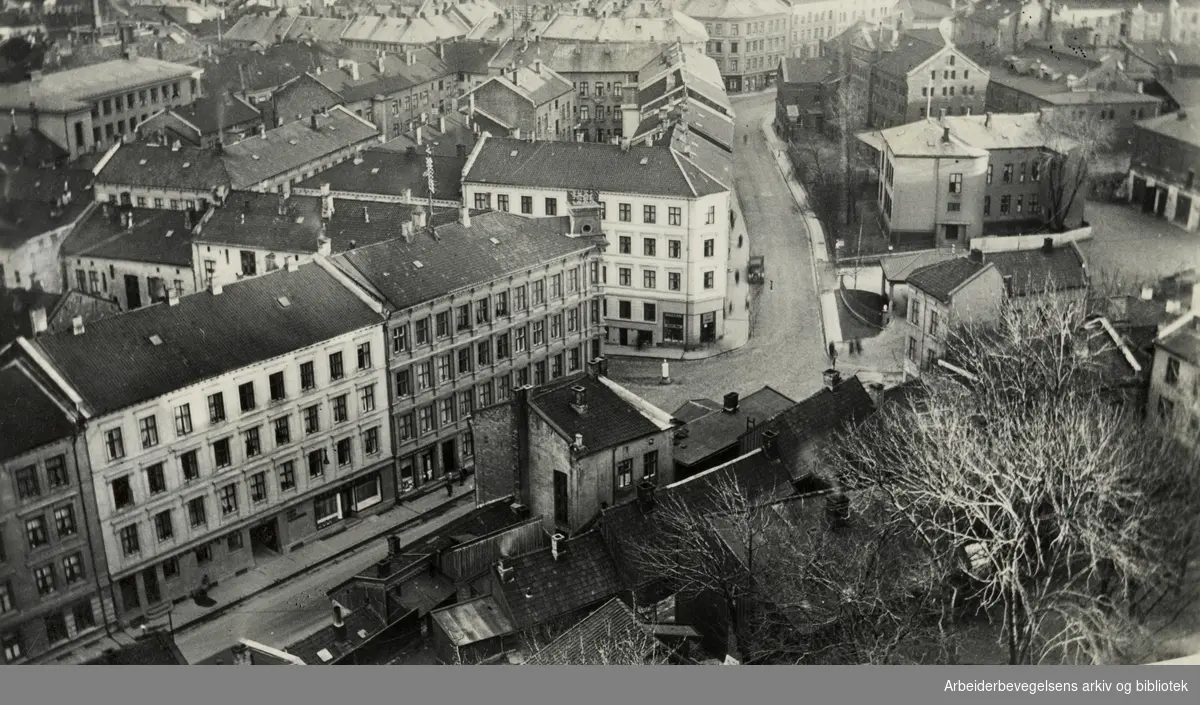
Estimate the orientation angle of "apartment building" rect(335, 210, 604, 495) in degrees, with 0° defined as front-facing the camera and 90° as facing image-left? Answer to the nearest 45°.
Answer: approximately 315°

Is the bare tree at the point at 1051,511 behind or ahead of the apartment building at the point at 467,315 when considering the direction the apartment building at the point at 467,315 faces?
ahead

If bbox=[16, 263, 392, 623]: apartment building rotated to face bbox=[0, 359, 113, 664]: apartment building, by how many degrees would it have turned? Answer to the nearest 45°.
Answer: approximately 90° to its right

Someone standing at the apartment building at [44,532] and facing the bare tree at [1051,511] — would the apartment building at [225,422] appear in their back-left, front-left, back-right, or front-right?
front-left

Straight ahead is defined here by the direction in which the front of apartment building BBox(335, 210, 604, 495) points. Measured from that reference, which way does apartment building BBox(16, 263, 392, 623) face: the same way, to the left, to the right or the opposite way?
the same way

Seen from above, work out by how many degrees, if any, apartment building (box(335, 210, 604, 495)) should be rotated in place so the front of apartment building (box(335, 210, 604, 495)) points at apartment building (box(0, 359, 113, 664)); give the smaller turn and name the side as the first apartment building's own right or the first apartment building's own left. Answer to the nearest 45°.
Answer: approximately 90° to the first apartment building's own right

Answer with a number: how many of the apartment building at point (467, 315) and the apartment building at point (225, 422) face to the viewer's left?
0

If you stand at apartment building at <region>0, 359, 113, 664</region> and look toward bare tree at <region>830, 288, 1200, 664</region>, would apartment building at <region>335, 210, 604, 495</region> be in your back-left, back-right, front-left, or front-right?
front-left

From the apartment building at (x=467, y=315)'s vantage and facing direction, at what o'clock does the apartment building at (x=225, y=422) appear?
the apartment building at (x=225, y=422) is roughly at 3 o'clock from the apartment building at (x=467, y=315).

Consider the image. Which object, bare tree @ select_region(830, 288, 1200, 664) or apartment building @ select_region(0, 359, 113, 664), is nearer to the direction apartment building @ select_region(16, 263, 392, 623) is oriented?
the bare tree

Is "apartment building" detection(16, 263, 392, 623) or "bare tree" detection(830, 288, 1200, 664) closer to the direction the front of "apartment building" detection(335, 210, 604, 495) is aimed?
the bare tree

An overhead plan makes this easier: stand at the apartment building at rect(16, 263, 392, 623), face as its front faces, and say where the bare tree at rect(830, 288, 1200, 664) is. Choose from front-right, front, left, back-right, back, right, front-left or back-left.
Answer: front

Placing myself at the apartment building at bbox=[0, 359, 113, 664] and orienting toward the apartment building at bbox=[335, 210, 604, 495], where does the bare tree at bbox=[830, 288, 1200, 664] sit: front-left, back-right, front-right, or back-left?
front-right
